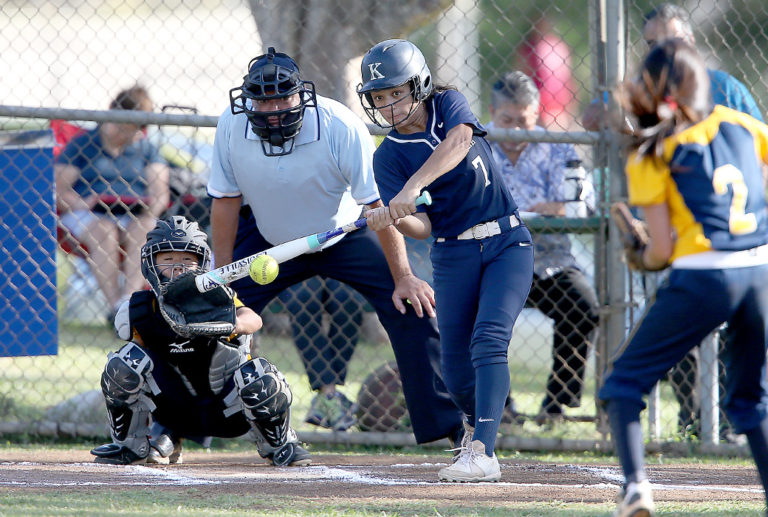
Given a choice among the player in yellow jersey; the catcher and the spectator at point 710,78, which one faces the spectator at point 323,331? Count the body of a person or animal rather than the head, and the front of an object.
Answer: the player in yellow jersey

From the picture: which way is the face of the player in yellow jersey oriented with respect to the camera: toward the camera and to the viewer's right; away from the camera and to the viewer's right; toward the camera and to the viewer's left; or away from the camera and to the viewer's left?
away from the camera and to the viewer's left

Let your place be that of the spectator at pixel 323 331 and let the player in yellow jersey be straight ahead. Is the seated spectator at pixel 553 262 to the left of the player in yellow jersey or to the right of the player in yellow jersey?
left

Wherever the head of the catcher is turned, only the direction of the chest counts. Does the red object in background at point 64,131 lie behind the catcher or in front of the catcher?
behind

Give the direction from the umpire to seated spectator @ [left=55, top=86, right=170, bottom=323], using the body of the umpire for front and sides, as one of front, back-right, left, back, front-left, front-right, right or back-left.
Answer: back-right

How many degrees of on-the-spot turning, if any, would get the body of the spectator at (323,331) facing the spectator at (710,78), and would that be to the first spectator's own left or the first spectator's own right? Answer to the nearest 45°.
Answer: approximately 45° to the first spectator's own left

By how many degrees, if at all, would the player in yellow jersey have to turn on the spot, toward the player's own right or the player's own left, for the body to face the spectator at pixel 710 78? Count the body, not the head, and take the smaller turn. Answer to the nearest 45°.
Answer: approximately 45° to the player's own right

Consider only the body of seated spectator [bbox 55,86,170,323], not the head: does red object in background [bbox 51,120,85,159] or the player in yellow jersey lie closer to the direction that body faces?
the player in yellow jersey

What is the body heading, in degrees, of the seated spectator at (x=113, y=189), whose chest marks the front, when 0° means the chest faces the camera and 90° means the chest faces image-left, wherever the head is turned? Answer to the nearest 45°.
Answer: approximately 0°

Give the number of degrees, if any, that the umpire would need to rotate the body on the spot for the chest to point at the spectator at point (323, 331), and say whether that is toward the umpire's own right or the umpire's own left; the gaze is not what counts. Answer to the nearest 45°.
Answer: approximately 180°

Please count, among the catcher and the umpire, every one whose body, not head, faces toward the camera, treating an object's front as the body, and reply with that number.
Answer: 2
